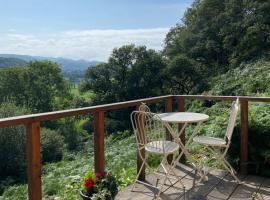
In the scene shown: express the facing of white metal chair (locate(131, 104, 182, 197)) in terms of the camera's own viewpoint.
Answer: facing away from the viewer and to the right of the viewer

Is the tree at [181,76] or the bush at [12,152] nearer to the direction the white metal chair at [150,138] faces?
the tree

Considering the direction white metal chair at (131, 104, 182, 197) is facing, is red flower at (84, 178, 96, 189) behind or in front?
behind

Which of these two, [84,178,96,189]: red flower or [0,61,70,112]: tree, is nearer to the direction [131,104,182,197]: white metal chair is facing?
the tree

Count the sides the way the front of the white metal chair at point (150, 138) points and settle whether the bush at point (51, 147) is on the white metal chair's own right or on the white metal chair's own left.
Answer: on the white metal chair's own left

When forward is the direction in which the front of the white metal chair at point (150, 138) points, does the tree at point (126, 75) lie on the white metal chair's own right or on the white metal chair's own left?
on the white metal chair's own left

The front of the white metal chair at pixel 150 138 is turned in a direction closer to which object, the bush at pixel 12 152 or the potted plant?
the bush

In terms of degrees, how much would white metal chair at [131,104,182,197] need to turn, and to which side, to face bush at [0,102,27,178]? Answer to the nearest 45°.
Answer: approximately 90° to its left

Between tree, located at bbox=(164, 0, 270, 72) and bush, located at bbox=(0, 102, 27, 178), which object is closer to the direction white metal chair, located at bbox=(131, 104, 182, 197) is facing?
the tree

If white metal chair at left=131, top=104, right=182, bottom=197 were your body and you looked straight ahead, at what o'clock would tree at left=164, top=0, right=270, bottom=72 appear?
The tree is roughly at 11 o'clock from the white metal chair.

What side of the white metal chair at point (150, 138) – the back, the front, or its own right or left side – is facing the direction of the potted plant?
back
